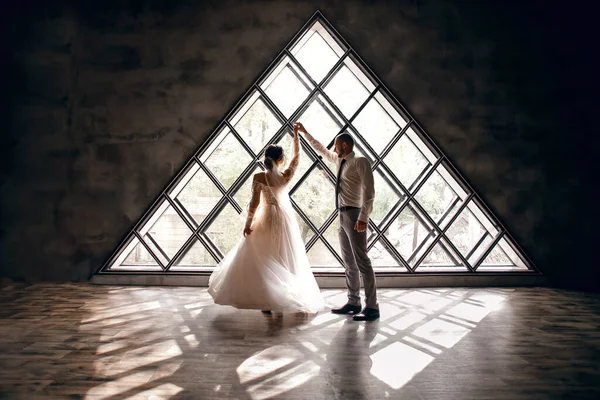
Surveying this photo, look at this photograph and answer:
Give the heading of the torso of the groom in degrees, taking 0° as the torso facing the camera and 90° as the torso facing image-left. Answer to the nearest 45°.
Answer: approximately 90°

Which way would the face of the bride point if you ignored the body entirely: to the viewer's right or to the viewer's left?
to the viewer's right

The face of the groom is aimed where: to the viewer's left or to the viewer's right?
to the viewer's left
